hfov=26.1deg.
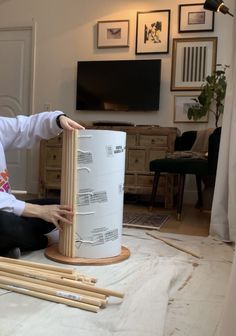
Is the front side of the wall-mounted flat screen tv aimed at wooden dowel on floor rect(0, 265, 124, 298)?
yes

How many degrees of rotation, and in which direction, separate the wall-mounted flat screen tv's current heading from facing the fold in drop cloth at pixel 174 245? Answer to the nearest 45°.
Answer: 0° — it already faces it

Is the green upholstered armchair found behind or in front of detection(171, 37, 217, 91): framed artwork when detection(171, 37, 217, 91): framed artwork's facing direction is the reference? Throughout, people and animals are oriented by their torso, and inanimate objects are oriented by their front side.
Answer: in front

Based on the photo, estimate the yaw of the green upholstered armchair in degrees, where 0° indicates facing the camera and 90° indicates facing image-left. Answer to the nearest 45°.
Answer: approximately 45°

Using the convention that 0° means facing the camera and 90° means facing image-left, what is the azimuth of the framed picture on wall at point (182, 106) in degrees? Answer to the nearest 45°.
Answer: approximately 0°

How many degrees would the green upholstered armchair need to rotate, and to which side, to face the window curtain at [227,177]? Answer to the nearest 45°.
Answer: approximately 45° to its left

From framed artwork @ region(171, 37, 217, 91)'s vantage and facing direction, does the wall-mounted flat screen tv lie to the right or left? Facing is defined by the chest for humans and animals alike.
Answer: on its right

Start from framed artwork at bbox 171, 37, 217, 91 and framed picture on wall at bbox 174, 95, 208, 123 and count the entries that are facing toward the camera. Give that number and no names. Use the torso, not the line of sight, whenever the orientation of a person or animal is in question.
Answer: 2
